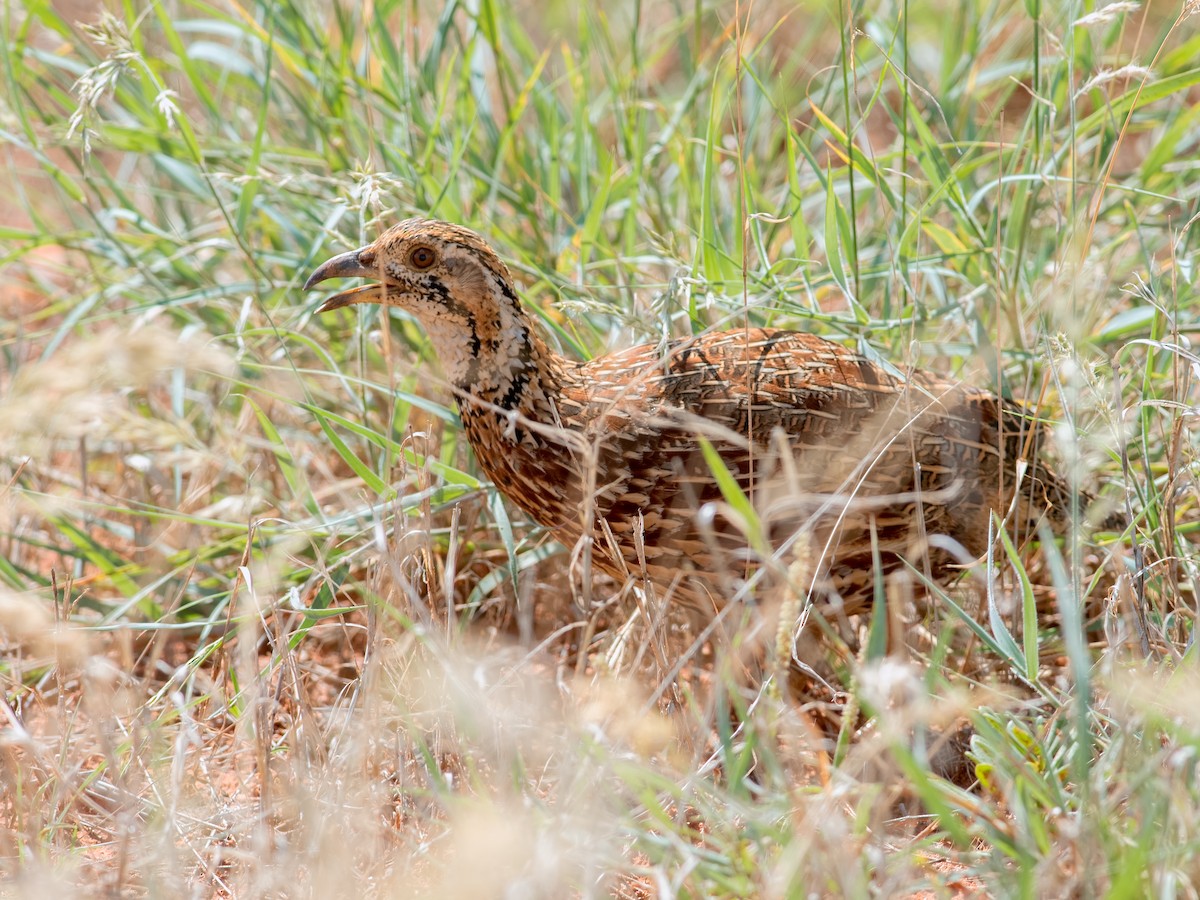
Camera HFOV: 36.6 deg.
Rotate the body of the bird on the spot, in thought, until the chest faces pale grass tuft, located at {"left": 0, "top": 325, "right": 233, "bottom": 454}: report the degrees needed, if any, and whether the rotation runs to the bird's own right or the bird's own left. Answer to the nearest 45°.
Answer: approximately 45° to the bird's own left

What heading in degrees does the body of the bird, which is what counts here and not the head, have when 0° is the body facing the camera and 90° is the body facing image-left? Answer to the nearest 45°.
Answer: approximately 90°
